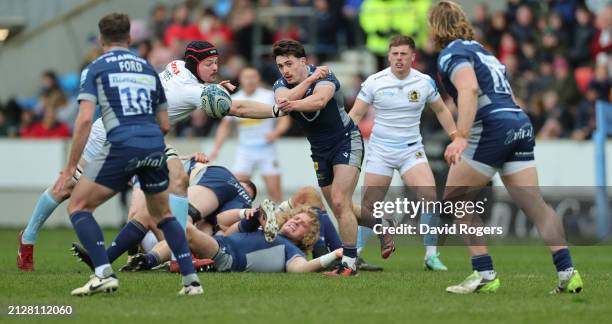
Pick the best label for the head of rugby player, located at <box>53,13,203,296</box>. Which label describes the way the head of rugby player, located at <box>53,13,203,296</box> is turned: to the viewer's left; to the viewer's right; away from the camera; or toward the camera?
away from the camera

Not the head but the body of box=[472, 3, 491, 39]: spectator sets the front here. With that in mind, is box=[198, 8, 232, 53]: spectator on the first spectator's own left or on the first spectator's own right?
on the first spectator's own right

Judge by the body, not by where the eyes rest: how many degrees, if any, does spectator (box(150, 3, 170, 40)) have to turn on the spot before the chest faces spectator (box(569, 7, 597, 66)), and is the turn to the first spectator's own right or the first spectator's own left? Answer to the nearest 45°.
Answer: approximately 45° to the first spectator's own left

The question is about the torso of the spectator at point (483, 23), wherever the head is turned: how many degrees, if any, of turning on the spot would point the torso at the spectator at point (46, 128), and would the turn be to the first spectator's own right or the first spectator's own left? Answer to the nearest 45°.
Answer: approximately 90° to the first spectator's own right

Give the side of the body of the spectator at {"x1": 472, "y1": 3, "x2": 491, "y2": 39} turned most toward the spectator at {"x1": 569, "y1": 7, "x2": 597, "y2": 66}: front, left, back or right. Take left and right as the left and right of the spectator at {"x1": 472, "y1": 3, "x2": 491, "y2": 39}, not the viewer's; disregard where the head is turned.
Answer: left

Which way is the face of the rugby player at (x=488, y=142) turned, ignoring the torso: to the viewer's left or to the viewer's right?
to the viewer's left

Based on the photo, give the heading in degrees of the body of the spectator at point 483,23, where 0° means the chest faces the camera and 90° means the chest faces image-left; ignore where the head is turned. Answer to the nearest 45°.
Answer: approximately 0°
